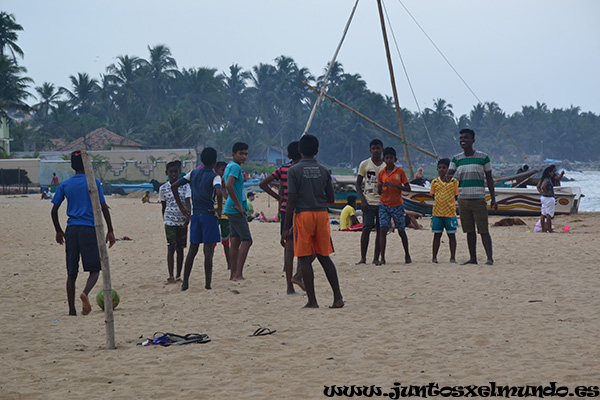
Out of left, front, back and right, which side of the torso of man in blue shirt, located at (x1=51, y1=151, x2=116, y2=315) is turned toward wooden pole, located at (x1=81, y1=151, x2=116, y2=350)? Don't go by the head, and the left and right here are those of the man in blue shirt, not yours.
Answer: back

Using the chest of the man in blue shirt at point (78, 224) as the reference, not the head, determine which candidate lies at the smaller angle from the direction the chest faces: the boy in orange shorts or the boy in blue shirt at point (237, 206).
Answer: the boy in blue shirt

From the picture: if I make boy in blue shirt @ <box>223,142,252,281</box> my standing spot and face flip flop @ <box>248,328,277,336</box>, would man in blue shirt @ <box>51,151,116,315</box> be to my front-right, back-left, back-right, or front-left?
front-right

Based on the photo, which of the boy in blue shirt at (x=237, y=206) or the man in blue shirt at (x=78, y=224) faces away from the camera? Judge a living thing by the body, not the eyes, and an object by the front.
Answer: the man in blue shirt at (x=78, y=224)

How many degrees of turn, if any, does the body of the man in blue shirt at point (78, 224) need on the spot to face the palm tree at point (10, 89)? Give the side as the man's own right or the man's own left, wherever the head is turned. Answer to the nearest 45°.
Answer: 0° — they already face it

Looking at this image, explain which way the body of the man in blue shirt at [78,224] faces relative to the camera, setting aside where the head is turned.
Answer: away from the camera

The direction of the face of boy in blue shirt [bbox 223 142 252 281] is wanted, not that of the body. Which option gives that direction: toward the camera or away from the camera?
toward the camera

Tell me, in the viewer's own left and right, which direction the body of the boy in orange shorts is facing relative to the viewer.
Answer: facing away from the viewer

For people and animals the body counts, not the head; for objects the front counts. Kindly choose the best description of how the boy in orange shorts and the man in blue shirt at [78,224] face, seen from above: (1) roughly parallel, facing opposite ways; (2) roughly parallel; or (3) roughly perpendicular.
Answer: roughly parallel

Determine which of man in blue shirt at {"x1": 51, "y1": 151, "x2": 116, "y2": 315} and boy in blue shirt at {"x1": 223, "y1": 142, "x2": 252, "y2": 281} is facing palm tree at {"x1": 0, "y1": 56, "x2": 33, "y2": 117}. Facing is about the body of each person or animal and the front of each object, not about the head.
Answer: man in blue shirt at {"x1": 51, "y1": 151, "x2": 116, "y2": 315}

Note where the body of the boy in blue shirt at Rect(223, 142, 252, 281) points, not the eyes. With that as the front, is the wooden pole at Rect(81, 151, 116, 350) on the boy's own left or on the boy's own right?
on the boy's own right
